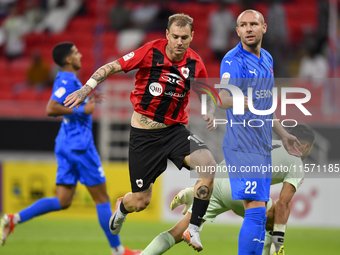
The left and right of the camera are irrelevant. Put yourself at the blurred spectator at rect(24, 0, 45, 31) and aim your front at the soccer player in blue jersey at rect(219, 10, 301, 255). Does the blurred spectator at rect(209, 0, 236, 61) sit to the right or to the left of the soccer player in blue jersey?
left

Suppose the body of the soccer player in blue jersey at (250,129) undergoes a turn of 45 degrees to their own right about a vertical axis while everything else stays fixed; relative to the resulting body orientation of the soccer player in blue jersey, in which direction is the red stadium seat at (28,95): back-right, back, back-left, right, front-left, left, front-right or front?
back-right

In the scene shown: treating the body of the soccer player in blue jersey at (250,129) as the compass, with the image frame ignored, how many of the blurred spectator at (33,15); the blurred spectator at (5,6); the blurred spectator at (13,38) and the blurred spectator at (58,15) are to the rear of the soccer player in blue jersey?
4

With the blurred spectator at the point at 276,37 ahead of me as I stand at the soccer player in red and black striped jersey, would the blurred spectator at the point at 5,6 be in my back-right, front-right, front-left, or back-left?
front-left

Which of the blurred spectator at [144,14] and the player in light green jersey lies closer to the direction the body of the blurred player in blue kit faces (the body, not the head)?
the player in light green jersey

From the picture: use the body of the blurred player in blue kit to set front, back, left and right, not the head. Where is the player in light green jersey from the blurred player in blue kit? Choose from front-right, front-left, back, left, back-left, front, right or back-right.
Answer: front-right

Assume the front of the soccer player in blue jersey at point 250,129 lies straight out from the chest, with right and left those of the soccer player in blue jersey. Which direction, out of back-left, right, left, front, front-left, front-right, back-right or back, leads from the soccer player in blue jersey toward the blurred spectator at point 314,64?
back-left

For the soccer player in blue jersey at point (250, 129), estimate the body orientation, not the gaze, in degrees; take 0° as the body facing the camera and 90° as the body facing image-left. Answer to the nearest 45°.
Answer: approximately 315°

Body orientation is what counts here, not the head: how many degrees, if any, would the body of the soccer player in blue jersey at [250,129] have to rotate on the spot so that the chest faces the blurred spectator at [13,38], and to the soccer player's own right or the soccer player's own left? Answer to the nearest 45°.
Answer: approximately 180°

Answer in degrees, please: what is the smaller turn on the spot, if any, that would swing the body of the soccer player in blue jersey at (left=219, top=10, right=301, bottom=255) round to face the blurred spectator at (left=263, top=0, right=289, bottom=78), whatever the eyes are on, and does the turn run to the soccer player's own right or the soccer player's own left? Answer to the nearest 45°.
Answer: approximately 135° to the soccer player's own left

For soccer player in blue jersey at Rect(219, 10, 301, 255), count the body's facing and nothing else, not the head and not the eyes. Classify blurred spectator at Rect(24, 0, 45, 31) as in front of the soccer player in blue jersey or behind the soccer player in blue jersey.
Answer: behind

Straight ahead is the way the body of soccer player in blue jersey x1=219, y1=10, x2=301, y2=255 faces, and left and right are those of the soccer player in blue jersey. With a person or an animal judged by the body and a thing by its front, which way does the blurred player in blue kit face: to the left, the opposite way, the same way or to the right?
to the left

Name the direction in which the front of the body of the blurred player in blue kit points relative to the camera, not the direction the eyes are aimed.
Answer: to the viewer's right

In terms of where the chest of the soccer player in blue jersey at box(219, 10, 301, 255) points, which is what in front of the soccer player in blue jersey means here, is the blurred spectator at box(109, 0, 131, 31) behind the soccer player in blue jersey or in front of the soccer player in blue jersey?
behind

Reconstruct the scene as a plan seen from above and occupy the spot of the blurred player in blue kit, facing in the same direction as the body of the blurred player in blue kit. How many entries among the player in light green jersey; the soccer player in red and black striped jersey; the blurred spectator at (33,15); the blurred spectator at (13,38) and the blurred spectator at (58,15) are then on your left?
3
